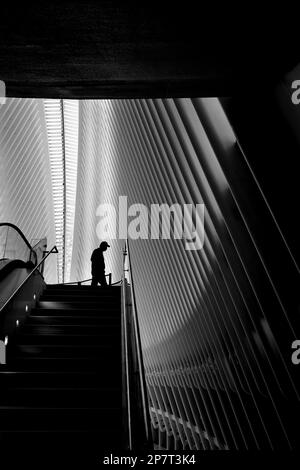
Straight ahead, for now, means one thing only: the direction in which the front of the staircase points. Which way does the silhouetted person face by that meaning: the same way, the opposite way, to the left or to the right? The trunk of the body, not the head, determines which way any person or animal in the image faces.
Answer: to the left

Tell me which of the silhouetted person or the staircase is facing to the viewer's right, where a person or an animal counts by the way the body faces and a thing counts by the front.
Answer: the silhouetted person

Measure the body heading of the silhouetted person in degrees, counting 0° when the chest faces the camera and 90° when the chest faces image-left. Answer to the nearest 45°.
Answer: approximately 270°

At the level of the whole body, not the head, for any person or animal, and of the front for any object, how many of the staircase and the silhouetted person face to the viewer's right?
1

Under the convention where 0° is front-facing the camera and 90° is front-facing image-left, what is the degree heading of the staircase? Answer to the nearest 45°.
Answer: approximately 0°
